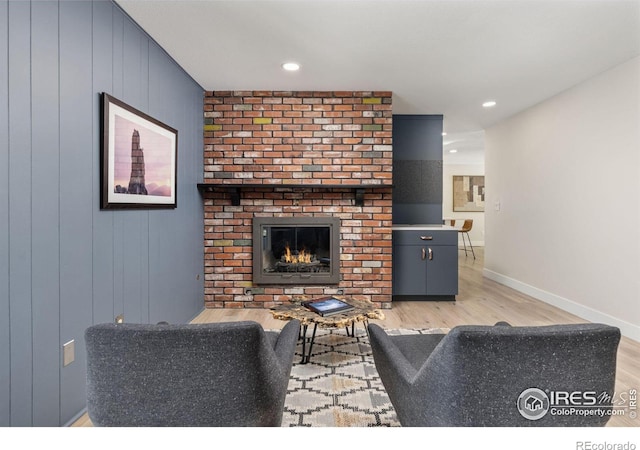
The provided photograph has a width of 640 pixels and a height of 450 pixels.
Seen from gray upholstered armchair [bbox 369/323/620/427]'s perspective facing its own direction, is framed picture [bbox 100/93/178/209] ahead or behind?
ahead

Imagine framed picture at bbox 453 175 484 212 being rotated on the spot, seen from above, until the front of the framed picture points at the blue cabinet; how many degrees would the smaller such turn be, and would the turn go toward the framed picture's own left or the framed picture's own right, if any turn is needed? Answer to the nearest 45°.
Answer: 0° — it already faces it

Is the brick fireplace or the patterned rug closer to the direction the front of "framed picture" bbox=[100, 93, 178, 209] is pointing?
the patterned rug

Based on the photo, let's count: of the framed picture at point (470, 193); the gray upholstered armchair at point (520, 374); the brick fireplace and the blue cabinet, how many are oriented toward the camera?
3

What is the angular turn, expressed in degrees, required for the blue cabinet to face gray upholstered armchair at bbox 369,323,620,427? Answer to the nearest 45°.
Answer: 0° — it already faces it

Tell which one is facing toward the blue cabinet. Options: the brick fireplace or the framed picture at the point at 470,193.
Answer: the framed picture

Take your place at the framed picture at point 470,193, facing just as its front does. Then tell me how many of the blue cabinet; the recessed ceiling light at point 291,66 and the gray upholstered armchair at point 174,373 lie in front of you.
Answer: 3

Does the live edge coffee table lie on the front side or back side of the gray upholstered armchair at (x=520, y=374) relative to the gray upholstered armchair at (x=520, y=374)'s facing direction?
on the front side

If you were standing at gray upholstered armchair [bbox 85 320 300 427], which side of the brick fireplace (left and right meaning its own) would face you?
front

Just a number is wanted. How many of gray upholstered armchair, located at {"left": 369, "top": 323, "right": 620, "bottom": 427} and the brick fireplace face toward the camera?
1

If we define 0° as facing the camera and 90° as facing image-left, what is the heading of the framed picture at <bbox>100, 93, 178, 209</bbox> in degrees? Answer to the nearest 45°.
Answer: approximately 315°
